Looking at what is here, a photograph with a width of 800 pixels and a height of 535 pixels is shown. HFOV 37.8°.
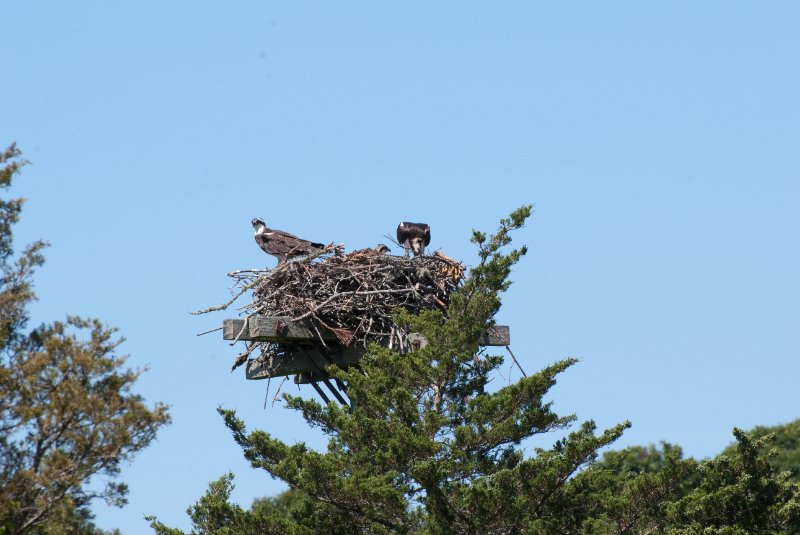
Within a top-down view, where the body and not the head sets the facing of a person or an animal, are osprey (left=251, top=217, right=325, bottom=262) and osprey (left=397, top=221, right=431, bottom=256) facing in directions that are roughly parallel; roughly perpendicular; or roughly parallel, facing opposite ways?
roughly perpendicular

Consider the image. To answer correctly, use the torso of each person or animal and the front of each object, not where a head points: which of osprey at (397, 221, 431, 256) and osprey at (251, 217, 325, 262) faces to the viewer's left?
osprey at (251, 217, 325, 262)

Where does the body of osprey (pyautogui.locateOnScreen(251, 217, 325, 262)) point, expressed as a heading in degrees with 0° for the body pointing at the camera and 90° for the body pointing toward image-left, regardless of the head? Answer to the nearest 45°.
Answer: approximately 90°
